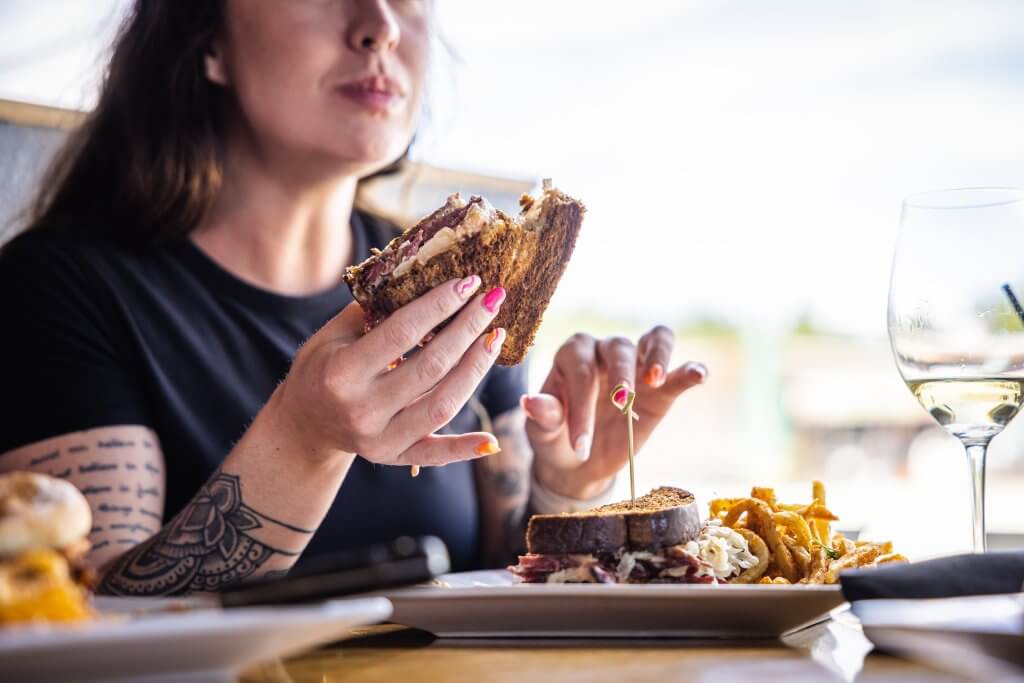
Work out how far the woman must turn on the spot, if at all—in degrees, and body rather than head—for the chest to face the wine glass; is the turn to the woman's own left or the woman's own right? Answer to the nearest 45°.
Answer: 0° — they already face it

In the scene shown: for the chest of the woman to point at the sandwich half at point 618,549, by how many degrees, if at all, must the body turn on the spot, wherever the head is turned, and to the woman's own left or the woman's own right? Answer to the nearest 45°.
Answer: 0° — they already face it

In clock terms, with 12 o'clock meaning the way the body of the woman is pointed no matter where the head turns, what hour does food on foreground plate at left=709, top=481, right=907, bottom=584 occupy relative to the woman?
The food on foreground plate is roughly at 12 o'clock from the woman.

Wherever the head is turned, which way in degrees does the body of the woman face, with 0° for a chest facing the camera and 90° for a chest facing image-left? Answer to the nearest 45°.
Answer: approximately 315°
